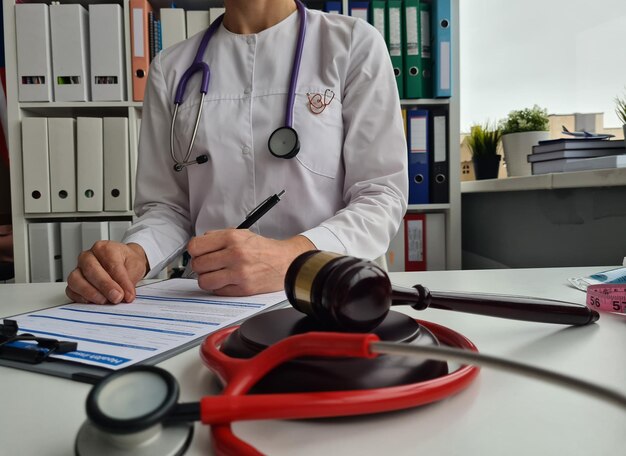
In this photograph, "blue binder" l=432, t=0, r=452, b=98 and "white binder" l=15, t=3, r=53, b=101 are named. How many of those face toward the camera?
2

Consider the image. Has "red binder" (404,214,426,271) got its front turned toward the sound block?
yes

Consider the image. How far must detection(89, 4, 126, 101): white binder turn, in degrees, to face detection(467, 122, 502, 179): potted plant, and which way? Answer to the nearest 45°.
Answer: approximately 90° to its left

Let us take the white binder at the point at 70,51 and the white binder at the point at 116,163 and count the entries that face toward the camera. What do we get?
2

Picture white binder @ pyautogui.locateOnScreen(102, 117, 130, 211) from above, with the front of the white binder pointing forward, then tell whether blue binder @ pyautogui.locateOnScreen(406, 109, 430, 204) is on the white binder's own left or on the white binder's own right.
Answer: on the white binder's own left
